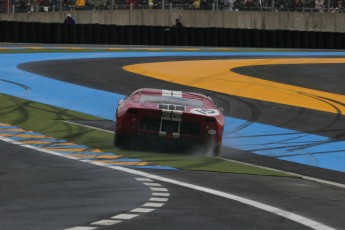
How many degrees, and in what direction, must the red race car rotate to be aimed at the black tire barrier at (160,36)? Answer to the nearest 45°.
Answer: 0° — it already faces it

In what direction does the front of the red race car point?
away from the camera

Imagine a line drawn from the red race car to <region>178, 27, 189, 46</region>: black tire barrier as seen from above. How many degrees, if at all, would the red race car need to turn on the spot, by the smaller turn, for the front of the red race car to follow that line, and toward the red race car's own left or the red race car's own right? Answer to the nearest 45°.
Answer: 0° — it already faces it

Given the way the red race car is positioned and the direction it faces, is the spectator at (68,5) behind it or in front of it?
in front

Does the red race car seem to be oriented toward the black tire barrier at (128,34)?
yes

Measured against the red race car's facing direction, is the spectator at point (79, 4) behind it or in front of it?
in front

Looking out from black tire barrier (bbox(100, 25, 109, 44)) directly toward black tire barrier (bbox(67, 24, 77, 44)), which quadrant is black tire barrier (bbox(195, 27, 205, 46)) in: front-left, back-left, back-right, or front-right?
back-left

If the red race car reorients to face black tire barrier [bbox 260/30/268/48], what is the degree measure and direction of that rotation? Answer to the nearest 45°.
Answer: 0° — it already faces it
